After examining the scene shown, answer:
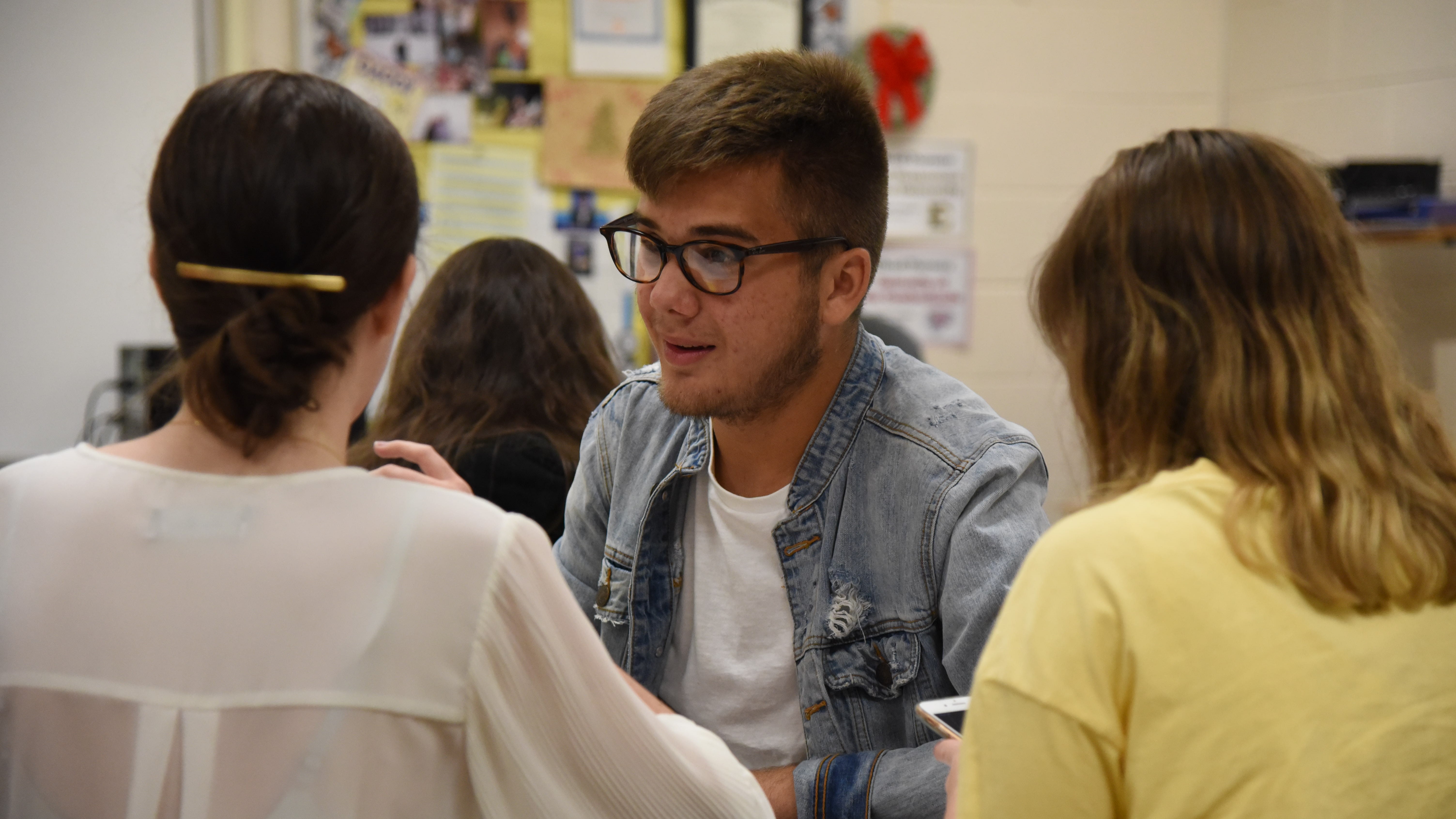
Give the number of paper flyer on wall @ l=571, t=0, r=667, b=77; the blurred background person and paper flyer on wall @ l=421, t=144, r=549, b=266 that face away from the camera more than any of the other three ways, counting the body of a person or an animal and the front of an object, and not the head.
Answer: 1

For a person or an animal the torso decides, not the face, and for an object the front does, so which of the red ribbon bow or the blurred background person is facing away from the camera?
the blurred background person

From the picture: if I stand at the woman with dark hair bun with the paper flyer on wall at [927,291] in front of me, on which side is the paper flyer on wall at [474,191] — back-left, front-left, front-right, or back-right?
front-left

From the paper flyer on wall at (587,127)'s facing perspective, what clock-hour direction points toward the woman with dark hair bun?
The woman with dark hair bun is roughly at 12 o'clock from the paper flyer on wall.

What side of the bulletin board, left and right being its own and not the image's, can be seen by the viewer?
front

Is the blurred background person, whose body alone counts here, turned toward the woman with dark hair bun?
no

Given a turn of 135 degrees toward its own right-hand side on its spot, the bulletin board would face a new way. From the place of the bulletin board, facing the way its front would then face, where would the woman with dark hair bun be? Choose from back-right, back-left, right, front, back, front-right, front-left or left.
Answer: back-left

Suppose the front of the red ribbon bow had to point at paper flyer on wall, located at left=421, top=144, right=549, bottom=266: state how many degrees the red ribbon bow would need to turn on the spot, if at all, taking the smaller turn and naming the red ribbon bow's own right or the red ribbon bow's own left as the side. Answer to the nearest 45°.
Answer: approximately 90° to the red ribbon bow's own right

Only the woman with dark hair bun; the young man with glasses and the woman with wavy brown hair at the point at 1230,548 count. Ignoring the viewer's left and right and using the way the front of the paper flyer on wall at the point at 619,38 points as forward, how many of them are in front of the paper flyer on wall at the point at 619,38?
3

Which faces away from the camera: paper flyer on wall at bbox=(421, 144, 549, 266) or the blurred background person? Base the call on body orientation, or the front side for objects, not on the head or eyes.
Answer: the blurred background person

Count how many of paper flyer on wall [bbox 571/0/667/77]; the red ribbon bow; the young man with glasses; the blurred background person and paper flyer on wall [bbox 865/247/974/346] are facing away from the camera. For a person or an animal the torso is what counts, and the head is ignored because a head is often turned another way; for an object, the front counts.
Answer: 1

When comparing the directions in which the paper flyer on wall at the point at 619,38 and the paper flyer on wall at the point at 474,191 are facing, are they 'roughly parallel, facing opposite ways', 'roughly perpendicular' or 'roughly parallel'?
roughly parallel

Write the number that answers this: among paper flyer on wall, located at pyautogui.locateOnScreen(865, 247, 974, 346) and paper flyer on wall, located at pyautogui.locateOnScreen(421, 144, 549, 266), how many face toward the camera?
2

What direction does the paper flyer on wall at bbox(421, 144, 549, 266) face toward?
toward the camera

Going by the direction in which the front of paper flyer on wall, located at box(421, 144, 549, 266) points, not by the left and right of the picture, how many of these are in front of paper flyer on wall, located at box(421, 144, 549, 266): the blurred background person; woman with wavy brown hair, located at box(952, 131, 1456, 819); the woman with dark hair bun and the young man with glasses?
4

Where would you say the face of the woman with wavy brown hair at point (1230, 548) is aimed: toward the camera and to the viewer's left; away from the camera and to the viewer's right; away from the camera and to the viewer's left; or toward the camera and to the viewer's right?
away from the camera and to the viewer's left

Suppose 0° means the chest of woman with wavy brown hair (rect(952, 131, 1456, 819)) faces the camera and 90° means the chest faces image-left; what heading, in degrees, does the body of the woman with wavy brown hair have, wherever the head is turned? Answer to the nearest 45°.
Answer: approximately 135°

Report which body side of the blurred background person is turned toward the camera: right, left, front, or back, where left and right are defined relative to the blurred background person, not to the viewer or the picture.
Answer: back

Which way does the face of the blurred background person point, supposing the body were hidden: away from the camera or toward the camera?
away from the camera

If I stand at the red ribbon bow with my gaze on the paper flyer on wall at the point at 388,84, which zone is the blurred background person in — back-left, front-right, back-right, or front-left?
front-left
